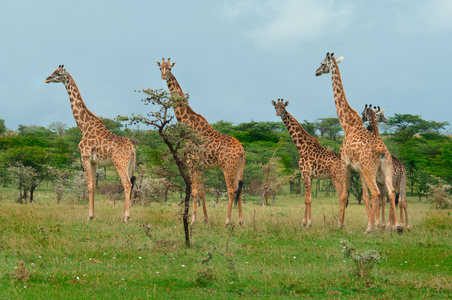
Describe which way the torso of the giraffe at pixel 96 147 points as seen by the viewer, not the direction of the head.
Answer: to the viewer's left

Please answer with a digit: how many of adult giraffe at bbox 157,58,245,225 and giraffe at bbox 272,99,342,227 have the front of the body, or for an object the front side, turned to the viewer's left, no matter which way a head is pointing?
2

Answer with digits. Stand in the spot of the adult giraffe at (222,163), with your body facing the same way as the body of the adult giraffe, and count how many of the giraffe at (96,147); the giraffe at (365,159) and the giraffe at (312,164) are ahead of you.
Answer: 1

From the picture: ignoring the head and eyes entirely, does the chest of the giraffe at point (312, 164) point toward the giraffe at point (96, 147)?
yes

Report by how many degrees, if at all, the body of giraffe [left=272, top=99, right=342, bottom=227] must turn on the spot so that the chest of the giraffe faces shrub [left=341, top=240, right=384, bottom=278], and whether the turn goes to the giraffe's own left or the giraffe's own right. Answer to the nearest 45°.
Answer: approximately 90° to the giraffe's own left

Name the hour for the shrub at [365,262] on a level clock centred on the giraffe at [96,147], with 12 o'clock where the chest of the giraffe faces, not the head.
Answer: The shrub is roughly at 8 o'clock from the giraffe.

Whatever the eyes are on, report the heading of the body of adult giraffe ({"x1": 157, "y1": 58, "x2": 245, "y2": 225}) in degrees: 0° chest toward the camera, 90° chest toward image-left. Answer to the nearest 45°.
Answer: approximately 90°

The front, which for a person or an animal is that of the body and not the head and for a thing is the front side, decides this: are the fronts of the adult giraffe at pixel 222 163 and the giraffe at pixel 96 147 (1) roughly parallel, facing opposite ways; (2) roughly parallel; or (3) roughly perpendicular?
roughly parallel

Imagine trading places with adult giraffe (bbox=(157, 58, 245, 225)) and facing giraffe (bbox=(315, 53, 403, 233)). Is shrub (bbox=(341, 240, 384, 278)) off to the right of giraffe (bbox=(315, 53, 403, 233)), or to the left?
right

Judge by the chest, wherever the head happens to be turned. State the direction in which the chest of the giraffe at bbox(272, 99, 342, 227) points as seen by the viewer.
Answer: to the viewer's left

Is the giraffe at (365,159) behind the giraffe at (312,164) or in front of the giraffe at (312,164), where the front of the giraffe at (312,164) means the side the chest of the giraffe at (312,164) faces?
behind

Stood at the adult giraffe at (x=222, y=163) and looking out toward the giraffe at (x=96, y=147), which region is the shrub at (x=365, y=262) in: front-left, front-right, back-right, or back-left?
back-left

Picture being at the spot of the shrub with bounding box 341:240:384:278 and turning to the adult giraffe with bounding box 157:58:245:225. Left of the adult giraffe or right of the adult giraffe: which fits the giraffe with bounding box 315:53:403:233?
right

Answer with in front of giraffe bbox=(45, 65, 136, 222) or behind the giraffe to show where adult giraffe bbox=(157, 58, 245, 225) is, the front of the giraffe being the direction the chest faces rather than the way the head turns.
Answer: behind

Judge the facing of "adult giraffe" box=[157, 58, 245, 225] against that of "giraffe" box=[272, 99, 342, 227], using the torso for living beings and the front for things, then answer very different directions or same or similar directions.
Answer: same or similar directions
